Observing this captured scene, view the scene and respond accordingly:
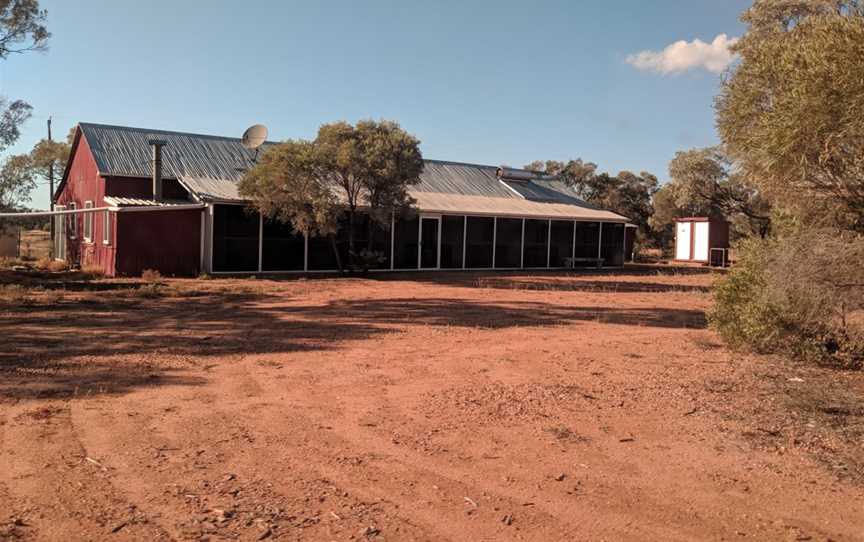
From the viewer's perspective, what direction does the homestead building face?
toward the camera

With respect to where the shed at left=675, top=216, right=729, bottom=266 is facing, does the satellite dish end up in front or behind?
in front

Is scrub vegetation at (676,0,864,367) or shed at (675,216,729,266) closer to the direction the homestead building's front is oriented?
the scrub vegetation

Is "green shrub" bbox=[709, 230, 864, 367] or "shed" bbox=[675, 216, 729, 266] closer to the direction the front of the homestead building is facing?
the green shrub

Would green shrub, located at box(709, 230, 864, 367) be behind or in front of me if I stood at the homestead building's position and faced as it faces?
in front

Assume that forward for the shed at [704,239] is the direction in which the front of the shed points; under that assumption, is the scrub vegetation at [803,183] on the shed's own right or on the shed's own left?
on the shed's own left

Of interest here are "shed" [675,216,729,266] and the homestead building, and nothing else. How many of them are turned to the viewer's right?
0
